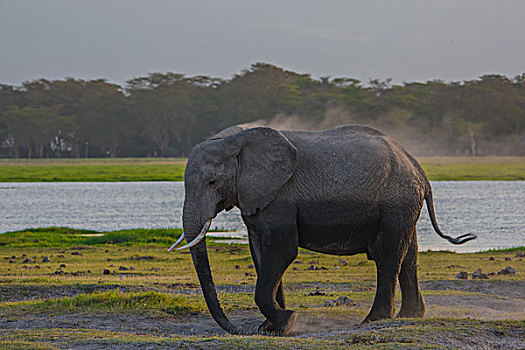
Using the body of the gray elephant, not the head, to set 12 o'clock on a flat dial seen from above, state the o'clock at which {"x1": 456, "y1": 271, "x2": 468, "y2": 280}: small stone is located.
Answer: The small stone is roughly at 4 o'clock from the gray elephant.

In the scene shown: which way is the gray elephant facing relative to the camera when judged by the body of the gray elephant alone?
to the viewer's left

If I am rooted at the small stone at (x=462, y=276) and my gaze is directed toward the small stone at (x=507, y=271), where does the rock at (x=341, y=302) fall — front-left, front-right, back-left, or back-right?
back-right

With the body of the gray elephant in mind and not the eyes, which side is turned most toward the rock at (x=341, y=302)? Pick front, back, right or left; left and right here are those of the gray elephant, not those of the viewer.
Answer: right
